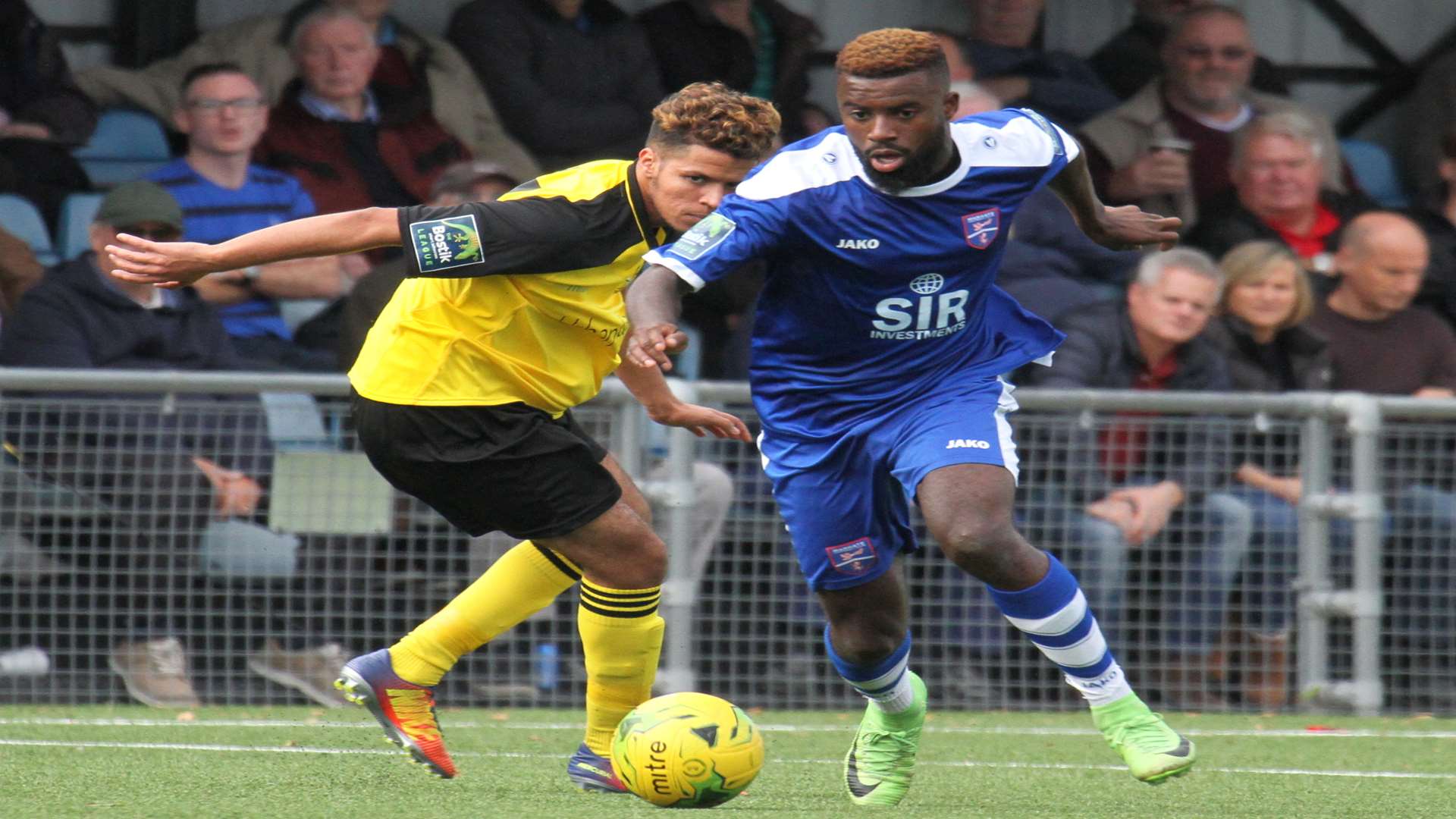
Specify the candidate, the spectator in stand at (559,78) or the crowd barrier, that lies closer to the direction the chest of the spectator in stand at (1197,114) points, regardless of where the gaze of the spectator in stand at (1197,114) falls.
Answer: the crowd barrier

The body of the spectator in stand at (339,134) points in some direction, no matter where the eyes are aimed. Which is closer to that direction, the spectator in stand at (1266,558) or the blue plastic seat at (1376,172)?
the spectator in stand

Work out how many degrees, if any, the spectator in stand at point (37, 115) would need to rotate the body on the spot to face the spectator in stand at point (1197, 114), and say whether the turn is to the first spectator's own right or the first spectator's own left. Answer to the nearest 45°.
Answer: approximately 90° to the first spectator's own left

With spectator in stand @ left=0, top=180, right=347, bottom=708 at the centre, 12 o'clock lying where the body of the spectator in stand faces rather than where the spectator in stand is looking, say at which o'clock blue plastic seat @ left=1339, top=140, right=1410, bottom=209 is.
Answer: The blue plastic seat is roughly at 10 o'clock from the spectator in stand.

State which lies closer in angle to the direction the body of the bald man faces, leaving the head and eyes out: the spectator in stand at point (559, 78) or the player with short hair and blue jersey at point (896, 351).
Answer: the player with short hair and blue jersey

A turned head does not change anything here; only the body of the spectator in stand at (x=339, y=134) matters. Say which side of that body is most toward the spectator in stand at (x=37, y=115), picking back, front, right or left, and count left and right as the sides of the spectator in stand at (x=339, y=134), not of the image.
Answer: right

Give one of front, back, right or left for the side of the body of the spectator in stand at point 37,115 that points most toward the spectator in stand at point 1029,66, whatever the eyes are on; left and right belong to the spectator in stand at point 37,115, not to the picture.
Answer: left
